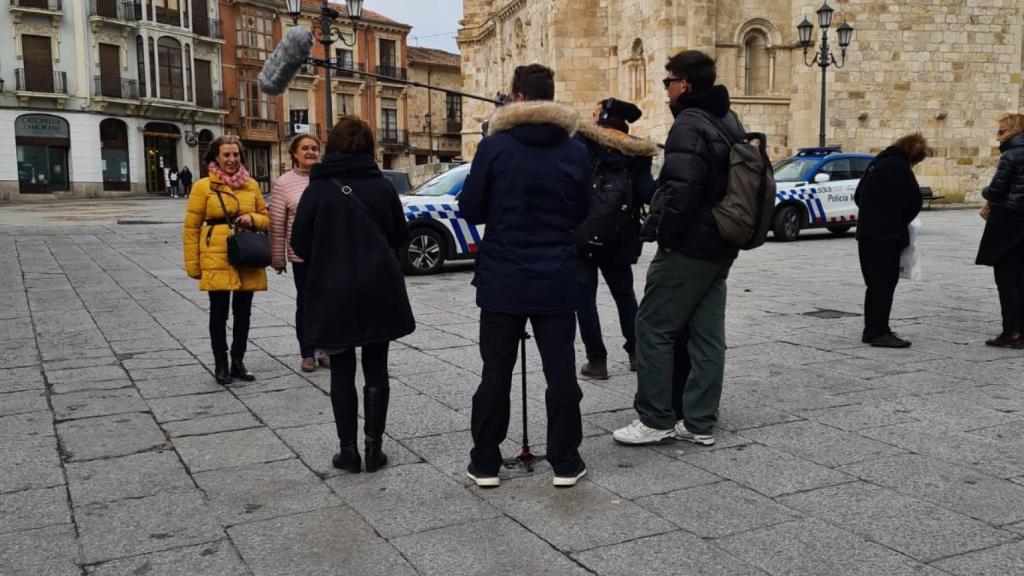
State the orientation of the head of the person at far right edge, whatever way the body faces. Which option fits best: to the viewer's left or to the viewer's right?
to the viewer's left

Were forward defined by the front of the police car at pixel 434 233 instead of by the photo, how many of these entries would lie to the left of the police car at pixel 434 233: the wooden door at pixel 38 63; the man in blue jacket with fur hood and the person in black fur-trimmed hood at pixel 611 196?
2

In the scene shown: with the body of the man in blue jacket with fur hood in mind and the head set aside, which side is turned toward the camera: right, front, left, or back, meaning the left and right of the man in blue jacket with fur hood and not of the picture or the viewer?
back

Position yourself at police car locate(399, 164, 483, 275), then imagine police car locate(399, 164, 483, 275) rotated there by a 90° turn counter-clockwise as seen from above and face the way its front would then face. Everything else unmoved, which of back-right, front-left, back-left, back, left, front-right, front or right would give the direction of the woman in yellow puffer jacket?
front

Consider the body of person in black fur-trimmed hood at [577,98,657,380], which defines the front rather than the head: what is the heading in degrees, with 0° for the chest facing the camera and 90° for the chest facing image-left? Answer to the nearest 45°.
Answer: approximately 135°

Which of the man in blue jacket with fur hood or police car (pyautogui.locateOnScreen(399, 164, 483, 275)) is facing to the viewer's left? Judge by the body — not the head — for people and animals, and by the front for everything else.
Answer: the police car

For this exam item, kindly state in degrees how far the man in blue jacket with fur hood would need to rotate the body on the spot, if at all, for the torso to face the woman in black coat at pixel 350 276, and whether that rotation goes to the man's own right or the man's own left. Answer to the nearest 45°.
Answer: approximately 90° to the man's own left

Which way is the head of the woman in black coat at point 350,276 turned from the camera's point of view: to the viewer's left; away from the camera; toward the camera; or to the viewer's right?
away from the camera

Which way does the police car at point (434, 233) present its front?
to the viewer's left

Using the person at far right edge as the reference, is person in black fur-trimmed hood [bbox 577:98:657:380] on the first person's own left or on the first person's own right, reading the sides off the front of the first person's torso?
on the first person's own left

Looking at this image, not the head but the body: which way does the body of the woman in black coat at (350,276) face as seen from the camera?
away from the camera

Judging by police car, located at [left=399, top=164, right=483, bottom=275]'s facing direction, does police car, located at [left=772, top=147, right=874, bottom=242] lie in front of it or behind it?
behind

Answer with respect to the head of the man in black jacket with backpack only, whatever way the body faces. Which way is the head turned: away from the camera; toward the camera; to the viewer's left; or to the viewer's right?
to the viewer's left

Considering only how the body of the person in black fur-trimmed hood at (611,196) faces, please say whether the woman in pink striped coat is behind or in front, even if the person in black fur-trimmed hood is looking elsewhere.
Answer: in front

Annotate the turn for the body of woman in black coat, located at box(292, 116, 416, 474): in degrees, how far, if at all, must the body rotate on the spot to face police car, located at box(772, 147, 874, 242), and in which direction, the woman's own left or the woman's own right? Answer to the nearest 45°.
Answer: approximately 45° to the woman's own right

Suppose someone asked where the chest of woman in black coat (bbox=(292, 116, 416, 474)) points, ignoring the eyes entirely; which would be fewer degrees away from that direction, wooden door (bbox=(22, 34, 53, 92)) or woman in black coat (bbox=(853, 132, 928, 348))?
the wooden door

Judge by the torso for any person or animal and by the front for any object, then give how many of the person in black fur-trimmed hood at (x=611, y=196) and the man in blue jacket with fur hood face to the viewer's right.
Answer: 0
